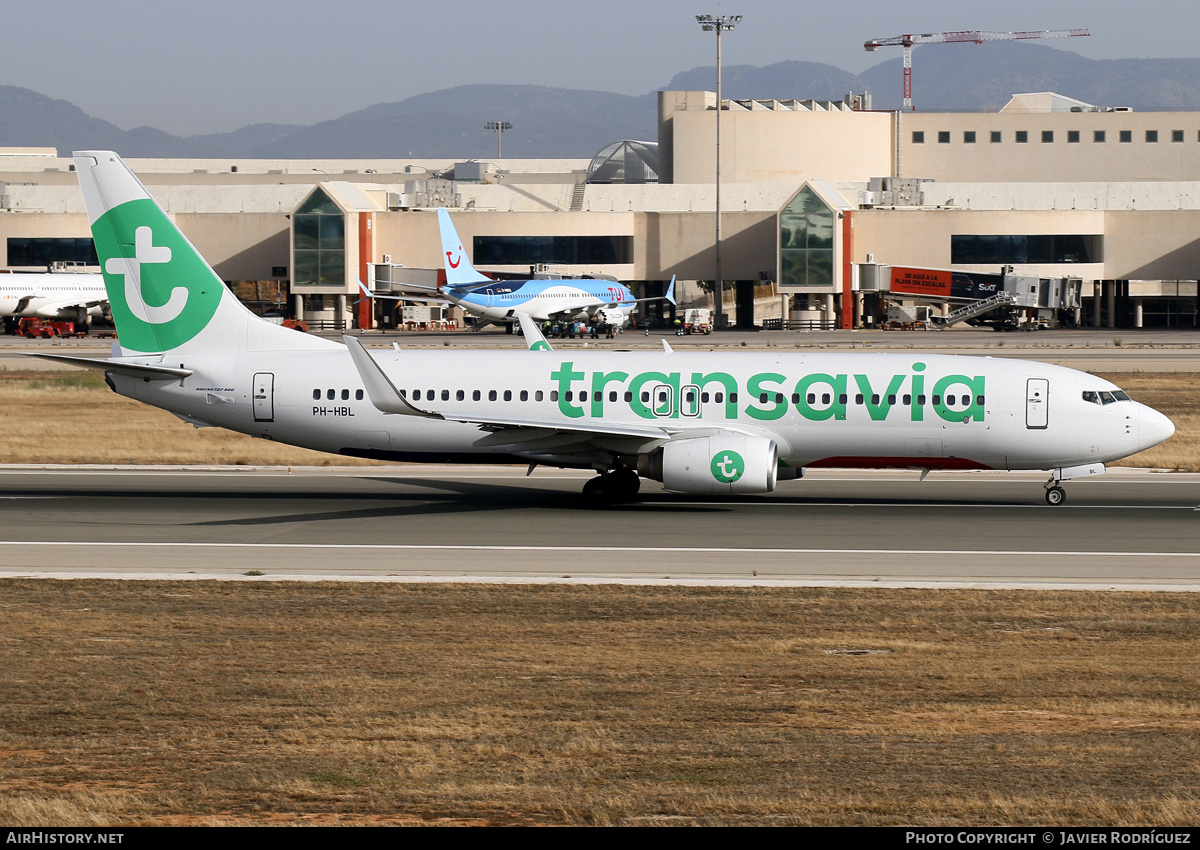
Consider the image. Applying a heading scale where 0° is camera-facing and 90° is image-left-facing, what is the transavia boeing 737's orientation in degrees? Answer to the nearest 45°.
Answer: approximately 270°
